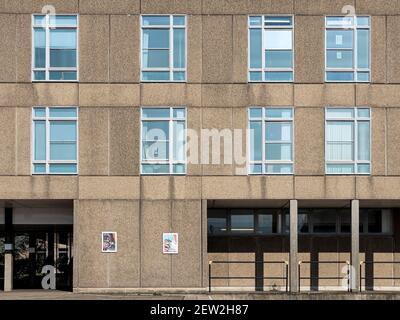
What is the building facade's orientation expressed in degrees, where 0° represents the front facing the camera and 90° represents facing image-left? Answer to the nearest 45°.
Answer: approximately 0°
